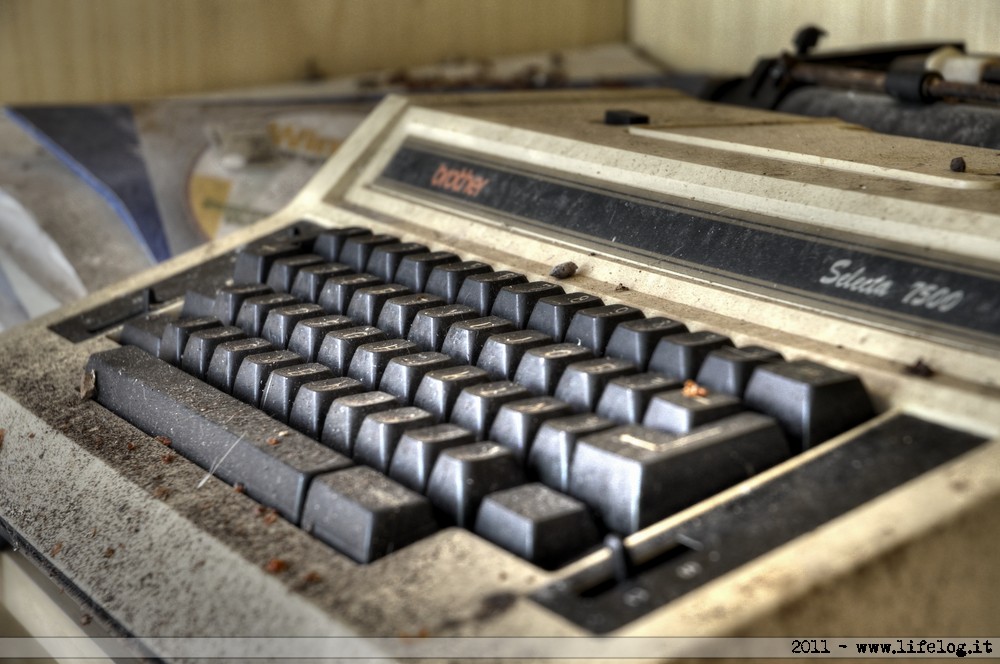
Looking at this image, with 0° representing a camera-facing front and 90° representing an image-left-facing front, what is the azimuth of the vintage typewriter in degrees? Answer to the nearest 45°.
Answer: approximately 45°
